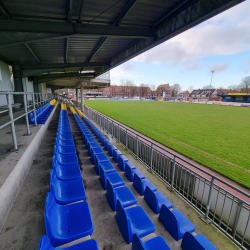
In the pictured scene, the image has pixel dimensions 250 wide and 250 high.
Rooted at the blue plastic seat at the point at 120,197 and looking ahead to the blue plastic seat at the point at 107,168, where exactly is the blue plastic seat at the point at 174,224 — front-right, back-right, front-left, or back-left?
back-right

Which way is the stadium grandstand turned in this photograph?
to the viewer's right

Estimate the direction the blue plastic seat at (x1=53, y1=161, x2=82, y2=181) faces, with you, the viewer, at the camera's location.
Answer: facing to the right of the viewer

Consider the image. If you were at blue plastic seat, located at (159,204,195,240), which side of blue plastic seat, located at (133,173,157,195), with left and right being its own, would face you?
right

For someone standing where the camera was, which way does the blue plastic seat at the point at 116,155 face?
facing to the right of the viewer

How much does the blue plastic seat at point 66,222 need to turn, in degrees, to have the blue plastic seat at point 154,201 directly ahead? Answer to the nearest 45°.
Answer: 0° — it already faces it

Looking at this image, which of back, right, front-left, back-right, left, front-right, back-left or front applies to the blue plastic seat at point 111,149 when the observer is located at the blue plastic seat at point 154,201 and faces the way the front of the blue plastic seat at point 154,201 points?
left

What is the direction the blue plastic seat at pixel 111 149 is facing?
to the viewer's right

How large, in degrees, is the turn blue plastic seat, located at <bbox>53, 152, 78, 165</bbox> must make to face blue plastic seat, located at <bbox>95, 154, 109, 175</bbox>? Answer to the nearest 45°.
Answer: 0° — it already faces it

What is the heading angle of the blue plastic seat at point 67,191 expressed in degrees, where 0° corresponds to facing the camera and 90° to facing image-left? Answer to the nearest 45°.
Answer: approximately 270°

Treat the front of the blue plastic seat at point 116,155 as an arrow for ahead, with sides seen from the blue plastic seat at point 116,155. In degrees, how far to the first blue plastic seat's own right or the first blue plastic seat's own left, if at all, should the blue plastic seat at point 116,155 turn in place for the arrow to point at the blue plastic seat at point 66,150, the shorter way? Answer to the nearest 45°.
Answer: approximately 180°

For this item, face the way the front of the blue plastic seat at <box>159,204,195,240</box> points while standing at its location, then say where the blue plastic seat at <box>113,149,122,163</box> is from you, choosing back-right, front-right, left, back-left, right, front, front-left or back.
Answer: left

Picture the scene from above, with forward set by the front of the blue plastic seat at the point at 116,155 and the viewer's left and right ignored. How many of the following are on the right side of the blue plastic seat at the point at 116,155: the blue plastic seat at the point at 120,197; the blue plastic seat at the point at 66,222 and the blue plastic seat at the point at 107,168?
3

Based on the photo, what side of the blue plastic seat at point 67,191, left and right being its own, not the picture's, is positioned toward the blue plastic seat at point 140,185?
front

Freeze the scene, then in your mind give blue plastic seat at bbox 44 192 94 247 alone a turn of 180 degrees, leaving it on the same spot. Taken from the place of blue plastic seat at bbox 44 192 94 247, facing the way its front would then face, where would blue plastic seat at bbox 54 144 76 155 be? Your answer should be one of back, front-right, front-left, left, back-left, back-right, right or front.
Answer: right
